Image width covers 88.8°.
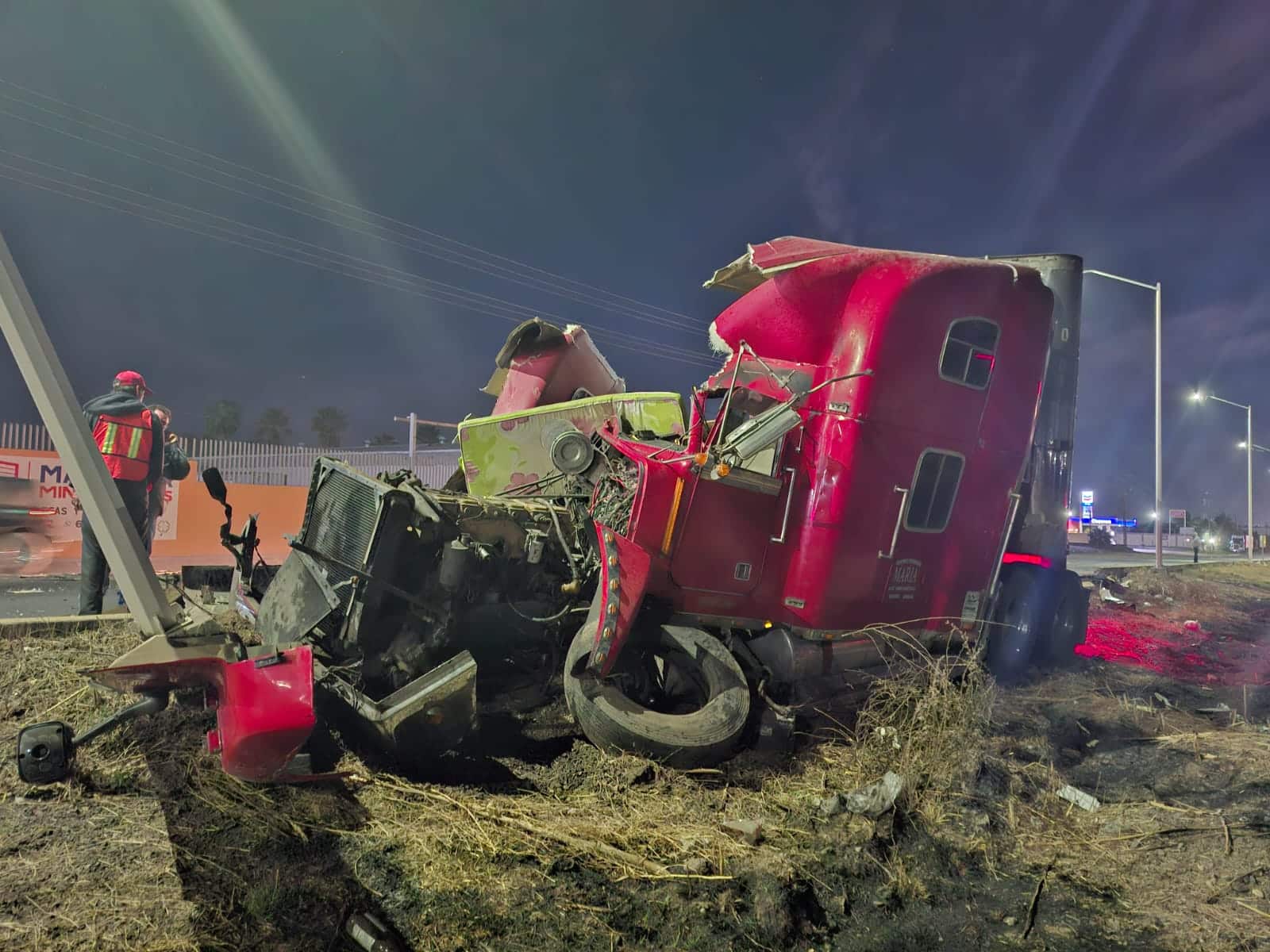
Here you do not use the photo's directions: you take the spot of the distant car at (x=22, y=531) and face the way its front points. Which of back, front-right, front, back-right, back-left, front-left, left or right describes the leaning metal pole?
left

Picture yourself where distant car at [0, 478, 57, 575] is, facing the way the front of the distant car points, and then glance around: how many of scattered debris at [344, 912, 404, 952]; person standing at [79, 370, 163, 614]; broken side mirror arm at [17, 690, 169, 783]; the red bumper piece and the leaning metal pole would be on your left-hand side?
5

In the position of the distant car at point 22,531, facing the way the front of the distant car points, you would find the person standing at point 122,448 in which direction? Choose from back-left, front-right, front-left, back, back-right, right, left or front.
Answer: left

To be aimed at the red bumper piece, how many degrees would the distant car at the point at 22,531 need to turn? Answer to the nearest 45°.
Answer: approximately 90° to its left

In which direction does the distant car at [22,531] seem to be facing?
to the viewer's left

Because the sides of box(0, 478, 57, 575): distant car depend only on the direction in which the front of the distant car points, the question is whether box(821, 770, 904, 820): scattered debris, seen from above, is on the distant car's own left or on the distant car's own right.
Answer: on the distant car's own left

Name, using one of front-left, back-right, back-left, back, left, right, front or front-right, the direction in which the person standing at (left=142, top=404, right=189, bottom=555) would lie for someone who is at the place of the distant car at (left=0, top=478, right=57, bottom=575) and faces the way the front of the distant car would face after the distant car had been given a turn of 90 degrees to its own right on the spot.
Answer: back

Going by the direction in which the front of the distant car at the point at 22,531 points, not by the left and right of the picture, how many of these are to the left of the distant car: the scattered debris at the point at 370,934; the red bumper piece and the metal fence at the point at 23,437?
2

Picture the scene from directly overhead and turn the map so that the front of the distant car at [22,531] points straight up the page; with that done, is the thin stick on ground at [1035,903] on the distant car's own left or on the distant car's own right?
on the distant car's own left

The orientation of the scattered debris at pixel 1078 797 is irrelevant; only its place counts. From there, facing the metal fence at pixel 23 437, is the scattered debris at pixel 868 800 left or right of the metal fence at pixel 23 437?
left
